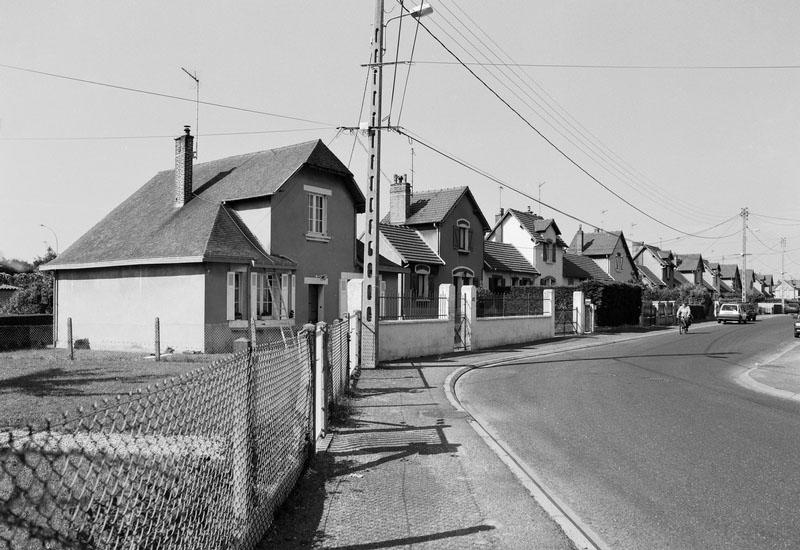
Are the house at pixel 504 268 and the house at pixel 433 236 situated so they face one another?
no

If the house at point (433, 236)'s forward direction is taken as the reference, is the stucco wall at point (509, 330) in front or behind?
in front

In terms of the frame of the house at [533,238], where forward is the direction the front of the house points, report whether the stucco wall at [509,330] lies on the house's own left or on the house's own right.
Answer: on the house's own right

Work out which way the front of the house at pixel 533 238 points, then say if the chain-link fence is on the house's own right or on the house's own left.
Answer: on the house's own right

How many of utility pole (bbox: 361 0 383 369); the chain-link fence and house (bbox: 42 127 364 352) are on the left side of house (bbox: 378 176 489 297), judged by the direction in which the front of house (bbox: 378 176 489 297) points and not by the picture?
0

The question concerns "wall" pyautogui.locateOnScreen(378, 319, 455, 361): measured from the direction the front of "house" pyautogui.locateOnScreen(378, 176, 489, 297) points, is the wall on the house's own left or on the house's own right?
on the house's own right

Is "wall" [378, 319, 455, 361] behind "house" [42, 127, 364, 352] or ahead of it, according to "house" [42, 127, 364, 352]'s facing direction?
ahead

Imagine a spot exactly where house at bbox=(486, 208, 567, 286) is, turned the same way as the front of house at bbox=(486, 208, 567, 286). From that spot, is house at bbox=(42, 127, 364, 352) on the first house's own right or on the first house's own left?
on the first house's own right

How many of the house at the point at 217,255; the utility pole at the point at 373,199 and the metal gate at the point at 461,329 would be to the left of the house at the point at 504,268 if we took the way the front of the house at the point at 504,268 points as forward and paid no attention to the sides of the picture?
0

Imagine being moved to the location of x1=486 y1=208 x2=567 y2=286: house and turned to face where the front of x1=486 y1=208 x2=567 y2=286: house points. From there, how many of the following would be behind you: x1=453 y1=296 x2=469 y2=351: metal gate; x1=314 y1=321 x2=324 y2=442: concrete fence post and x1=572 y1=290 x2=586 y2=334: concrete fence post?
0

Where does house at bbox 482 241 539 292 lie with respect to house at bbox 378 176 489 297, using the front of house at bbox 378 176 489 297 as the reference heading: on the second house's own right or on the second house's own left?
on the second house's own left

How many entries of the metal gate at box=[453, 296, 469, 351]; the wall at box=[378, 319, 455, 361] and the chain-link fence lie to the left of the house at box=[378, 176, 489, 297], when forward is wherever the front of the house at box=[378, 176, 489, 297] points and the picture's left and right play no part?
0

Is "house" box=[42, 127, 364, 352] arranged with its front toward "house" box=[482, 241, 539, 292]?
no

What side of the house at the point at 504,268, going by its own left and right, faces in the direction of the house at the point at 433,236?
right

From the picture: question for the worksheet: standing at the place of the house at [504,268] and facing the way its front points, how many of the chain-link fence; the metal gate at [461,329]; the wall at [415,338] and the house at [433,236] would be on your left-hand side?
0

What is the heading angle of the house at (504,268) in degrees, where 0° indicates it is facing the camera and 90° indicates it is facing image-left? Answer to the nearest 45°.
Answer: approximately 315°

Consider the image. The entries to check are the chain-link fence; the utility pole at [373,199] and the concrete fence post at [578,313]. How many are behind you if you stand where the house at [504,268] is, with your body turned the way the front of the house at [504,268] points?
0

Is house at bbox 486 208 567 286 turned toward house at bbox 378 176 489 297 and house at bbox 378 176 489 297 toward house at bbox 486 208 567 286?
no

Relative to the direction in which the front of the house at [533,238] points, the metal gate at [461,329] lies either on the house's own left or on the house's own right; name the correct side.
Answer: on the house's own right

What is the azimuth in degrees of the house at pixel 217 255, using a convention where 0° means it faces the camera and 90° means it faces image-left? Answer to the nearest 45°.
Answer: approximately 315°

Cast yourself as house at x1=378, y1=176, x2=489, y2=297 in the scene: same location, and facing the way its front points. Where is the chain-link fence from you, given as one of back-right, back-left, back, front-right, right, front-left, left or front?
front-right

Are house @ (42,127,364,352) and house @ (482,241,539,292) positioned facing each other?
no
